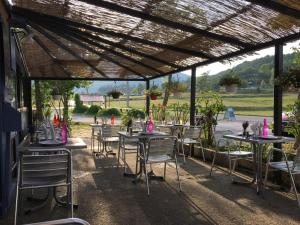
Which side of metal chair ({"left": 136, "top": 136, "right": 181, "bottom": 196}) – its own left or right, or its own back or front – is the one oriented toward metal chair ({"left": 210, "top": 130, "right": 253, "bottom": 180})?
right

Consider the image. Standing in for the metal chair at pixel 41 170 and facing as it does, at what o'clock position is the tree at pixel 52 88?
The tree is roughly at 12 o'clock from the metal chair.

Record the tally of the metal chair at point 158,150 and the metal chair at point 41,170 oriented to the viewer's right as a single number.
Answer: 0

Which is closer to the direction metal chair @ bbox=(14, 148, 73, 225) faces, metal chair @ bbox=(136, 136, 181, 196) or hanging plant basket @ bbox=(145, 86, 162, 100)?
the hanging plant basket

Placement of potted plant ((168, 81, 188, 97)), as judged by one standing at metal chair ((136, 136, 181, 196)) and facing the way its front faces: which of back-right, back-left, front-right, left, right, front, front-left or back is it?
front-right

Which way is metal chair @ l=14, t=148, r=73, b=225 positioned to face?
away from the camera

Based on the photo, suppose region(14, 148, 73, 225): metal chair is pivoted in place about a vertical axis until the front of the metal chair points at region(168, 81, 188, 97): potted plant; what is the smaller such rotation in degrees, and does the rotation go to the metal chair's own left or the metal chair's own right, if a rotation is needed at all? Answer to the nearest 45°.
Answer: approximately 45° to the metal chair's own right

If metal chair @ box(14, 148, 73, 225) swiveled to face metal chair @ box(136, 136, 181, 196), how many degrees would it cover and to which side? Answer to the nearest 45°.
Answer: approximately 45° to its right

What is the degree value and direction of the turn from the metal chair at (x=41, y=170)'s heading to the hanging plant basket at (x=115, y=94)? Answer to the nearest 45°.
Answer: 0° — it already faces it

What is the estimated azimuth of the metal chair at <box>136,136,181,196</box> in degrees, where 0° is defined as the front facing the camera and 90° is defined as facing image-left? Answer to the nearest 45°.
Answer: approximately 135°

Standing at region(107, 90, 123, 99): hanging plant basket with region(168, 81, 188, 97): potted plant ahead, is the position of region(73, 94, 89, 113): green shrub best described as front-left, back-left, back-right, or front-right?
back-left

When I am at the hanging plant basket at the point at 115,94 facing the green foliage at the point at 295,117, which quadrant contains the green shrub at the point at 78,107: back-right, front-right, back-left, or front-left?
back-left

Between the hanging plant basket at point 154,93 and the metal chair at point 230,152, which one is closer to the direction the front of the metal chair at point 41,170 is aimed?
the hanging plant basket

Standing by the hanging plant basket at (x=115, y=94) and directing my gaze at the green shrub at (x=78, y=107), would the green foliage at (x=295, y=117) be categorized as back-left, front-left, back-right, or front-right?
back-right
